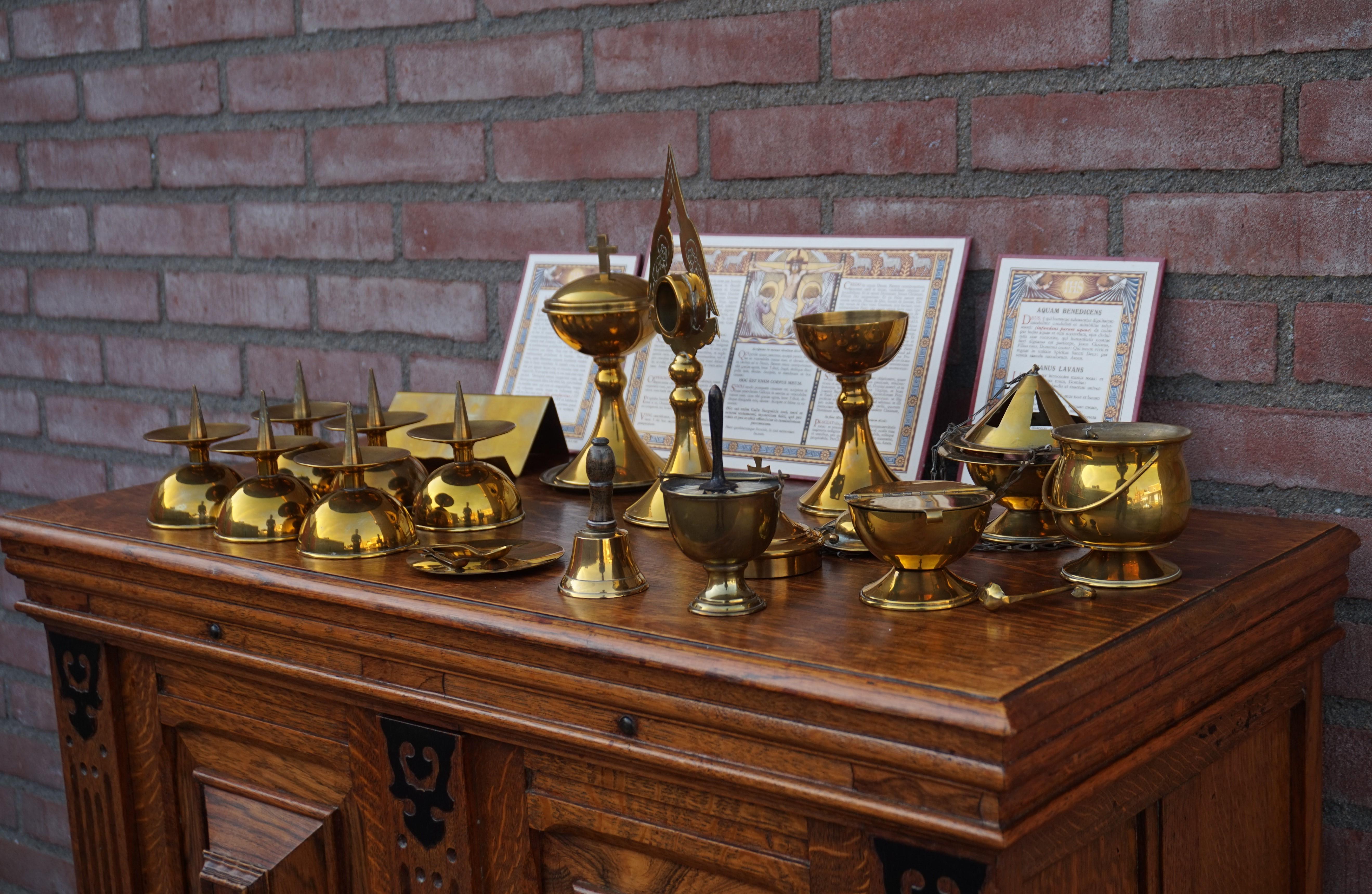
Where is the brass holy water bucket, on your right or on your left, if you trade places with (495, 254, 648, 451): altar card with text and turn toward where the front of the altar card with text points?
on your left

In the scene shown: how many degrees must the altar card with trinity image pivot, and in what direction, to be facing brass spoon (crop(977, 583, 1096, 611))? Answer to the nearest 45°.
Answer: approximately 45° to its left

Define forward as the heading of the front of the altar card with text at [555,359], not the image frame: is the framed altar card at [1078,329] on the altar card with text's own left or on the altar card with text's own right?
on the altar card with text's own left

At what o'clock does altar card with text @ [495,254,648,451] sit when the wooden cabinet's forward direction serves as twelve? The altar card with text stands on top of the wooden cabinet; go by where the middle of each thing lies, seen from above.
The altar card with text is roughly at 4 o'clock from the wooden cabinet.
